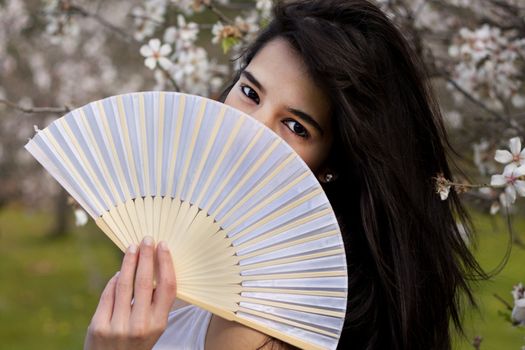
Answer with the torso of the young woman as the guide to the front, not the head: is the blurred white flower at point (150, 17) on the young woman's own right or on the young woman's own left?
on the young woman's own right

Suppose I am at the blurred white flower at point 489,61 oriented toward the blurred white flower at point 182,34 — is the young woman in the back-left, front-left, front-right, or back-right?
front-left

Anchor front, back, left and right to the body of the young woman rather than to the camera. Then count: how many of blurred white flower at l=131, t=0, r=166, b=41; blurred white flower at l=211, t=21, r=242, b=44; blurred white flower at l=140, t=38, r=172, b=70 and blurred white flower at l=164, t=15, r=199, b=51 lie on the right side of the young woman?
4

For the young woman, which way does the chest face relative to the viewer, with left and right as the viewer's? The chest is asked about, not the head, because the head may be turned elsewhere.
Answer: facing the viewer and to the left of the viewer

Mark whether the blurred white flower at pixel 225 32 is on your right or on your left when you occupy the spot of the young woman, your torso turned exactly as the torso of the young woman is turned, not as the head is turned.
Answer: on your right

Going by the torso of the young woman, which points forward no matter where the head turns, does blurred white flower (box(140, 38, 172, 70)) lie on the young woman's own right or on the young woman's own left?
on the young woman's own right

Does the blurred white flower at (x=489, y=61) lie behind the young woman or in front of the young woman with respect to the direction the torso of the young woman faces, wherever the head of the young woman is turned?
behind
